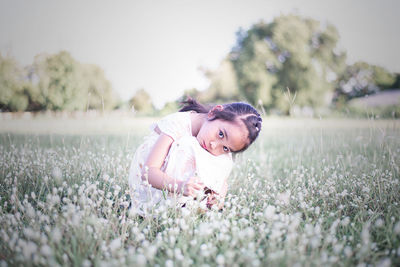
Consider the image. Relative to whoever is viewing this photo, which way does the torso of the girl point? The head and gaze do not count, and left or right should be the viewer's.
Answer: facing the viewer and to the right of the viewer

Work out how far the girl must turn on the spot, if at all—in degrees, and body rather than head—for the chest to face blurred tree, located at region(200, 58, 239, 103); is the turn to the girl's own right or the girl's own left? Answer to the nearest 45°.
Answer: approximately 135° to the girl's own left

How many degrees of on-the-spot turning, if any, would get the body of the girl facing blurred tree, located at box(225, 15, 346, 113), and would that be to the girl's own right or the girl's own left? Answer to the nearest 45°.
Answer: approximately 135° to the girl's own left

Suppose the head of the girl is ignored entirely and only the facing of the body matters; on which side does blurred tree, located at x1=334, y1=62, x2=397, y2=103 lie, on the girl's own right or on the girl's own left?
on the girl's own left

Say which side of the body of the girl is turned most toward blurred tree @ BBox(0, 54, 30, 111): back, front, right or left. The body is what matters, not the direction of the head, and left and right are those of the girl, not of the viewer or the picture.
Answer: back
